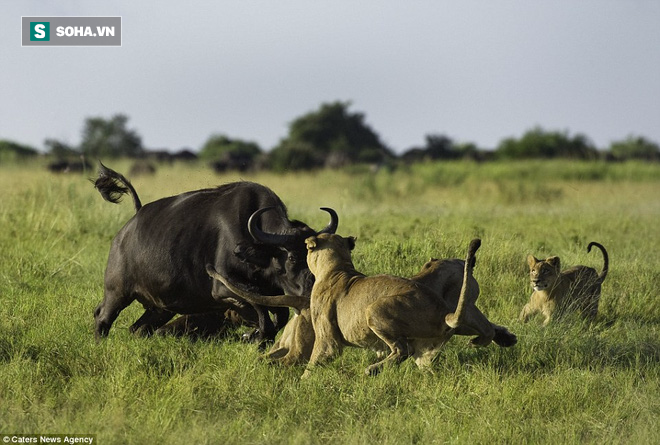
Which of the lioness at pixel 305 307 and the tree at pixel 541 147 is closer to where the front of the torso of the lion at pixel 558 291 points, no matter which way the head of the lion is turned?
the lioness

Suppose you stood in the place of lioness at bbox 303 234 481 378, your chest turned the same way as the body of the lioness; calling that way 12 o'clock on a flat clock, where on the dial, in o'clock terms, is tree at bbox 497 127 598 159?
The tree is roughly at 2 o'clock from the lioness.

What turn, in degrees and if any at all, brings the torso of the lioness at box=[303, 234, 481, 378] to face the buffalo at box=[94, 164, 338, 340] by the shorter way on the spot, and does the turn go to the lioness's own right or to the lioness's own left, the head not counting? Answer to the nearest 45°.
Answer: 0° — it already faces it

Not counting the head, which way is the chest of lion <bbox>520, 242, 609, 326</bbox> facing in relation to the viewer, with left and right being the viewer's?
facing the viewer and to the left of the viewer

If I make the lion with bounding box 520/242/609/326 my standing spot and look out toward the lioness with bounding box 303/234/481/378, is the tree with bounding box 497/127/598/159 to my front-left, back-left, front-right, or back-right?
back-right

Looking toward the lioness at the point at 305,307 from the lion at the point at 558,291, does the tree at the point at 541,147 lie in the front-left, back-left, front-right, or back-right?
back-right

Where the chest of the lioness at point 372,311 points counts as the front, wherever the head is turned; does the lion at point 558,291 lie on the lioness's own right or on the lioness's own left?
on the lioness's own right

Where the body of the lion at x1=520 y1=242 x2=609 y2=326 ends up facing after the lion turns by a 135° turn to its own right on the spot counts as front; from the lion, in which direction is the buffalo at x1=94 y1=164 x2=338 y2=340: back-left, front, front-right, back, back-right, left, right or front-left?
back-left

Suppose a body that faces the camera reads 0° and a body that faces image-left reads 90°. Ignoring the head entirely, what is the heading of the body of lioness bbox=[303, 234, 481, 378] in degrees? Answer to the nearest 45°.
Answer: approximately 135°

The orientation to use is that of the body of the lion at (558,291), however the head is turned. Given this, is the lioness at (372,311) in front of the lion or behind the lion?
in front

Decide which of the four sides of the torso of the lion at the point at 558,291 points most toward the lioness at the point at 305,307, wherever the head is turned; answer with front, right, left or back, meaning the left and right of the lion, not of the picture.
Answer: front
